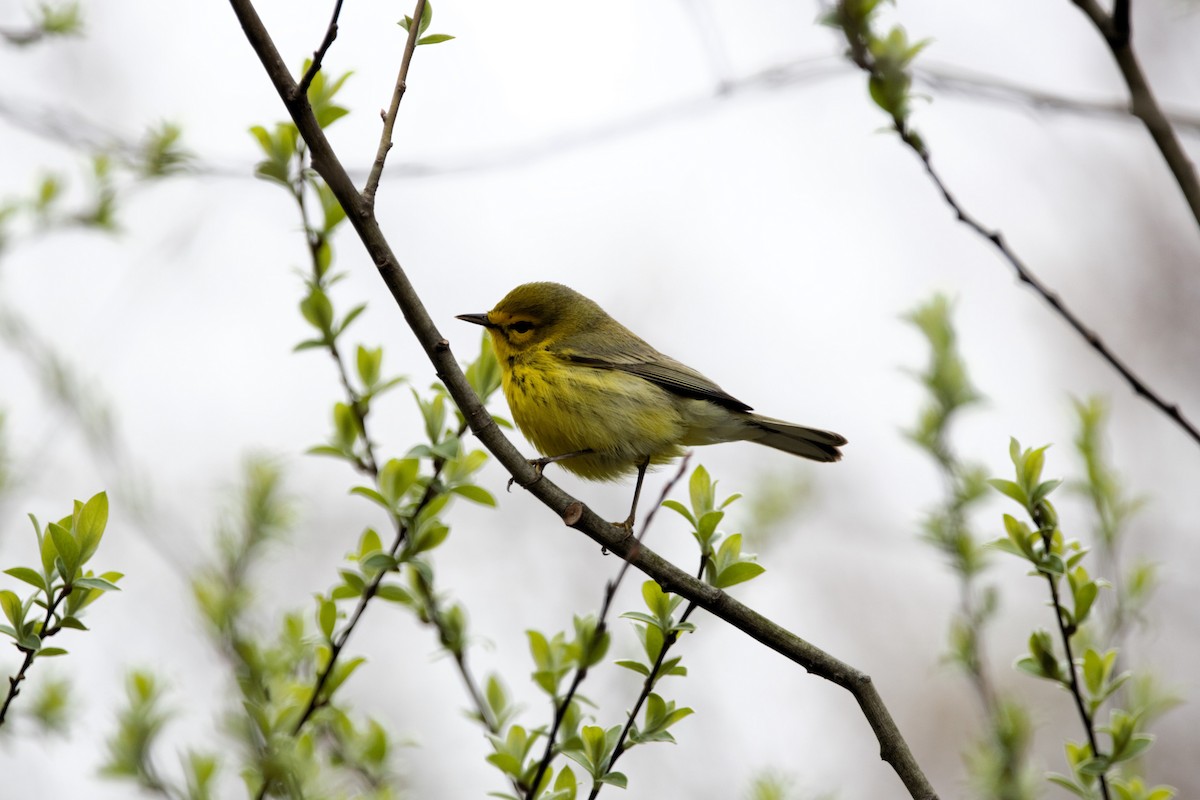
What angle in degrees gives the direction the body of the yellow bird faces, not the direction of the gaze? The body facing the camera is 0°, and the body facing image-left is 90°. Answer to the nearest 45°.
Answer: approximately 90°

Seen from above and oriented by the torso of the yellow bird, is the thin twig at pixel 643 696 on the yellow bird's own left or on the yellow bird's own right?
on the yellow bird's own left
